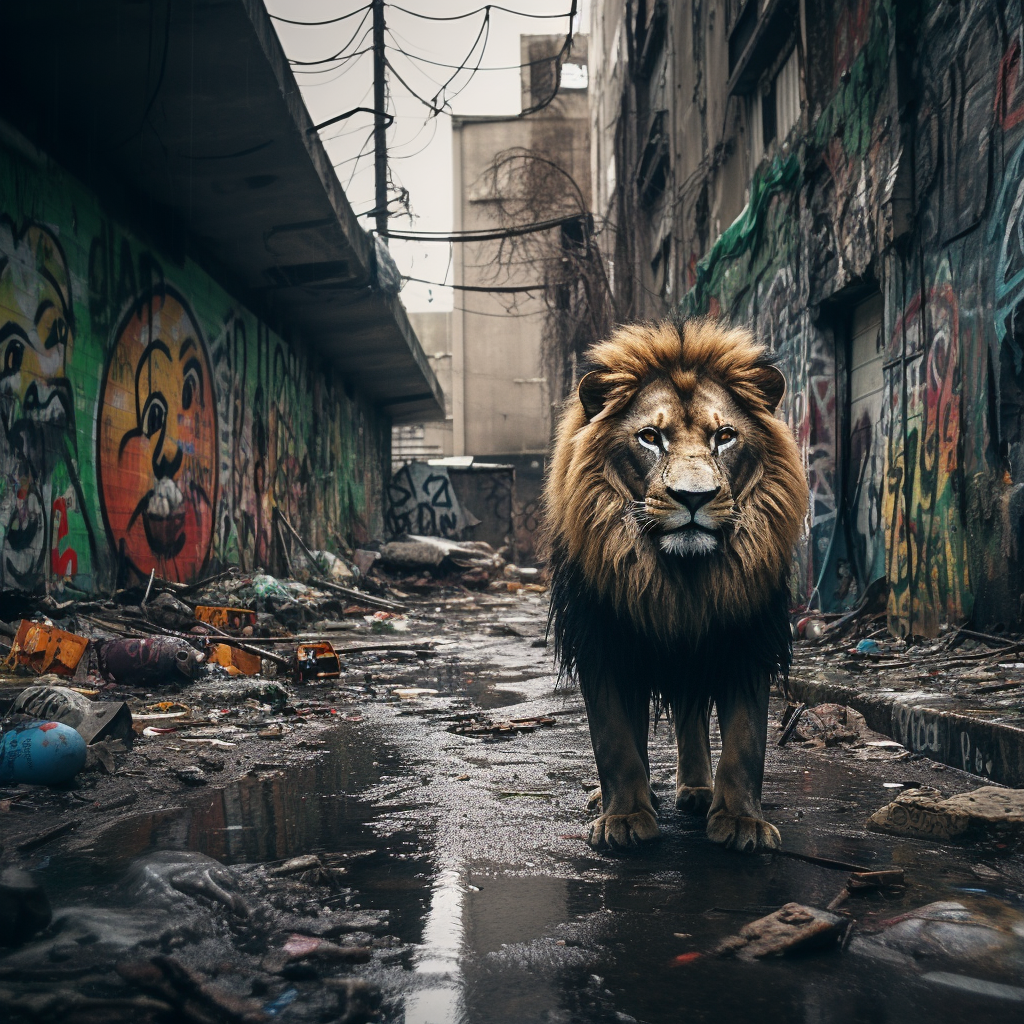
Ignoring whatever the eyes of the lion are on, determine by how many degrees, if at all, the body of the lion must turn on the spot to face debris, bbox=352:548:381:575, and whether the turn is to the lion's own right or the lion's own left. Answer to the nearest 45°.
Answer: approximately 180°

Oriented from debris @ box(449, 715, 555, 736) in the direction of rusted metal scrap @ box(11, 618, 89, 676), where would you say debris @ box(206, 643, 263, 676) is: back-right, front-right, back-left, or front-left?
front-right

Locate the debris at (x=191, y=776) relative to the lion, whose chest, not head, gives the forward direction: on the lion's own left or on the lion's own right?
on the lion's own right

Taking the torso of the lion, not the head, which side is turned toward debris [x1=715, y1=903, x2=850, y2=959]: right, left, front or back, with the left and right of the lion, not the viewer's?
front

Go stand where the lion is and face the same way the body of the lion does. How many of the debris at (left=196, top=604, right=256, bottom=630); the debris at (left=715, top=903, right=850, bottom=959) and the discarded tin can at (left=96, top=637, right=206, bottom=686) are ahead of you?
1

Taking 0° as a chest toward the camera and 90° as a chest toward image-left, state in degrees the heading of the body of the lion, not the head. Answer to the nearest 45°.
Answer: approximately 0°

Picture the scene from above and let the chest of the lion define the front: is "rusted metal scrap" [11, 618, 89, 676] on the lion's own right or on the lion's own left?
on the lion's own right

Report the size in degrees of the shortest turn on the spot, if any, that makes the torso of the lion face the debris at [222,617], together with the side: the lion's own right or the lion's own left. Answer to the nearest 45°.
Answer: approximately 135° to the lion's own right

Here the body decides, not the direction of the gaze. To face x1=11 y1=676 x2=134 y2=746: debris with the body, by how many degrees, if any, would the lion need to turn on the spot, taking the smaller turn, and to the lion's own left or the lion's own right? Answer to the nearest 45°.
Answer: approximately 90° to the lion's own right

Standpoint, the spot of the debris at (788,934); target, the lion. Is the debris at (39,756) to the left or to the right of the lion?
left

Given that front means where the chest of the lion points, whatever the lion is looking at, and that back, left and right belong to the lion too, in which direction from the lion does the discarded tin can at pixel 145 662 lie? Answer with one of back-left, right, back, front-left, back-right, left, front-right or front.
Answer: back-right

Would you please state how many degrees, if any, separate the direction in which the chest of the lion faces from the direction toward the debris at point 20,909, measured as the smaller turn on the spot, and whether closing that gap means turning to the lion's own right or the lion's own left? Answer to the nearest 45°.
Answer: approximately 45° to the lion's own right

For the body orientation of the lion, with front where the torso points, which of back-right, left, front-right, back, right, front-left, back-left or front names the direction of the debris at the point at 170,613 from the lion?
back-right

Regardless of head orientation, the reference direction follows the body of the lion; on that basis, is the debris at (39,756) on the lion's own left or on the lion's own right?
on the lion's own right

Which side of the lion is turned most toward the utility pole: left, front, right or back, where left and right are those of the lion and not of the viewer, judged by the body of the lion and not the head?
back

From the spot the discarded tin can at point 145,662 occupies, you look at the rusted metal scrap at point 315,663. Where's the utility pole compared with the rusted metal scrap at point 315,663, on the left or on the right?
left
